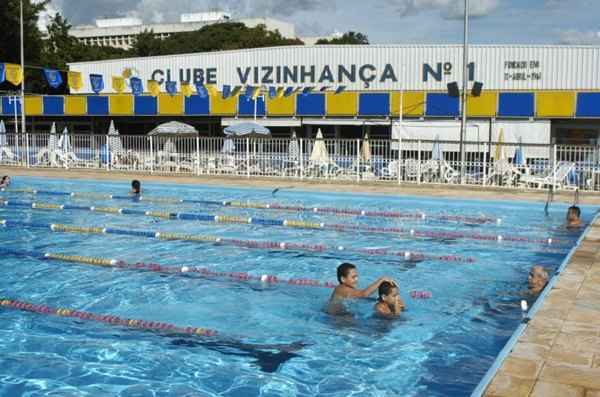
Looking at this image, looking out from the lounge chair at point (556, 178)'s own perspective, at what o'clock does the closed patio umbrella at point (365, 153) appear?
The closed patio umbrella is roughly at 12 o'clock from the lounge chair.

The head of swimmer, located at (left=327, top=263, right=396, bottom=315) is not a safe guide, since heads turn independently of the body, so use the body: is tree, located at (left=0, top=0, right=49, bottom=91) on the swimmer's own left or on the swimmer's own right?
on the swimmer's own left

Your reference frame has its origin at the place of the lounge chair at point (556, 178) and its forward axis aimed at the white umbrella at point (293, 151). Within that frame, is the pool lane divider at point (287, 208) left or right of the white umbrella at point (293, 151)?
left

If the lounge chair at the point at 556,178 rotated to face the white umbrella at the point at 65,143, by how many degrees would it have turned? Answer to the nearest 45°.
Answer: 0° — it already faces it

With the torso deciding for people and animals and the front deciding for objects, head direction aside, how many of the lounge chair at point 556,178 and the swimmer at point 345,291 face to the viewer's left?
1

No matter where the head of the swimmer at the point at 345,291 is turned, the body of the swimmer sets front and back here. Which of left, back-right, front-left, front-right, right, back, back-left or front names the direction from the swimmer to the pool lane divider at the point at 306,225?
left

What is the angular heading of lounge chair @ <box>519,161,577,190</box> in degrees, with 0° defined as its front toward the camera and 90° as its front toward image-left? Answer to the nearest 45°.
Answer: approximately 90°

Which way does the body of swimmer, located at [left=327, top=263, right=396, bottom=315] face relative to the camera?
to the viewer's right

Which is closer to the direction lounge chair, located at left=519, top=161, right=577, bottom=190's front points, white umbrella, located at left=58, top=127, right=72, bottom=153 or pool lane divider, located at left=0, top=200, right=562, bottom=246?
the white umbrella
